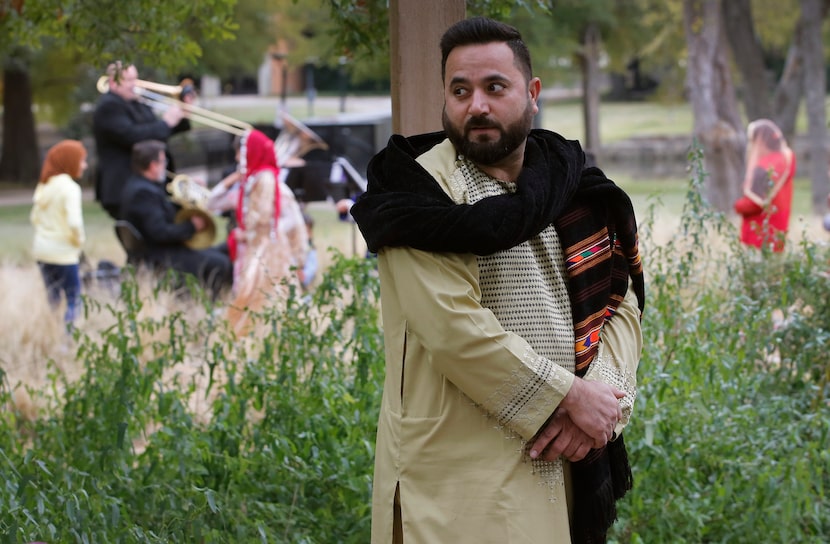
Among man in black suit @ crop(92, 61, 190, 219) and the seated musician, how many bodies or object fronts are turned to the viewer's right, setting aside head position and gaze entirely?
2

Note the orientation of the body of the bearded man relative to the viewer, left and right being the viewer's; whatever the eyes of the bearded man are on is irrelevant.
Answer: facing the viewer and to the right of the viewer

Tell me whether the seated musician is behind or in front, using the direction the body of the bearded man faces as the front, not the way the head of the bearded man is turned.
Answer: behind

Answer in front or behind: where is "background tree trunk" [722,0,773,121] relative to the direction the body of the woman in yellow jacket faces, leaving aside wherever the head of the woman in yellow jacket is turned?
in front

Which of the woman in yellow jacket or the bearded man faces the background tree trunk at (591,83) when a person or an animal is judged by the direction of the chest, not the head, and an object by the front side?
the woman in yellow jacket

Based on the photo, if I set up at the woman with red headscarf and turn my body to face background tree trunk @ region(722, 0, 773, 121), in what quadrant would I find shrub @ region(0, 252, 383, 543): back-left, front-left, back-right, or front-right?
back-right

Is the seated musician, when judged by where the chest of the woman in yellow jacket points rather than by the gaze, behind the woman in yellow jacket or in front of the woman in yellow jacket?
in front

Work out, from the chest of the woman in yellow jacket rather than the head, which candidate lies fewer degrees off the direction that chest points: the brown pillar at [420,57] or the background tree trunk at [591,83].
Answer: the background tree trunk

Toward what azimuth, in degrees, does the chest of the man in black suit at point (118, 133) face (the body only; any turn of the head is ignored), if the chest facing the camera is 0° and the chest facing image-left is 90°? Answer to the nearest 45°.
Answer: approximately 270°

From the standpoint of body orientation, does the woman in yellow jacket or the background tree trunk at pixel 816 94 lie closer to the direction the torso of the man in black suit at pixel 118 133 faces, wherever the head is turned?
the background tree trunk

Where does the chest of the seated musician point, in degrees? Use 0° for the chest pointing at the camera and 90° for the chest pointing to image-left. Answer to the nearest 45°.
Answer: approximately 270°

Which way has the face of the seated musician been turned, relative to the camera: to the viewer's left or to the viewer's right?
to the viewer's right

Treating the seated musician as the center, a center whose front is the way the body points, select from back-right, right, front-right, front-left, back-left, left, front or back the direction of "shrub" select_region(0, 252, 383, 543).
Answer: right

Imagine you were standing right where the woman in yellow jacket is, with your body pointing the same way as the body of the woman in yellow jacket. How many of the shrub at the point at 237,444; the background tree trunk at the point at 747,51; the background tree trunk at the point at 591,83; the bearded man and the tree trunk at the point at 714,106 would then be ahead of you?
3
